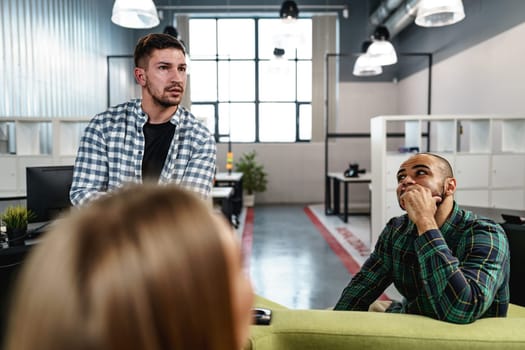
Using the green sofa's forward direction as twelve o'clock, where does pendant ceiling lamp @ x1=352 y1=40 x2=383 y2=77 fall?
The pendant ceiling lamp is roughly at 6 o'clock from the green sofa.

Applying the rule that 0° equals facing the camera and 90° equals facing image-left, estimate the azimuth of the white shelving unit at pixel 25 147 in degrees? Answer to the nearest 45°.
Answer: approximately 0°

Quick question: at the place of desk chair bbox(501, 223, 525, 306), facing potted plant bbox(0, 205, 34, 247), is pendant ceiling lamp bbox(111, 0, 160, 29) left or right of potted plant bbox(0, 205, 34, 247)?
right

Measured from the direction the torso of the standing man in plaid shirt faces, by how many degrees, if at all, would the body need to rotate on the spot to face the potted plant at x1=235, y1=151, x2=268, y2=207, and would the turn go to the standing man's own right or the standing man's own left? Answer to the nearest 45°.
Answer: approximately 135° to the standing man's own left

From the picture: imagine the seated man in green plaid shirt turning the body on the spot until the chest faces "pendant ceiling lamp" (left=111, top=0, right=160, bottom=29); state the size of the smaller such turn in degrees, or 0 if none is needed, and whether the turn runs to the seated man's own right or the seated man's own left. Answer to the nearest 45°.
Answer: approximately 90° to the seated man's own right

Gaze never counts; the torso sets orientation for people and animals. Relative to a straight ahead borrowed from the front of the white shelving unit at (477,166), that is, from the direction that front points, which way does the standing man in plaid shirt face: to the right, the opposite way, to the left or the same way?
the same way
